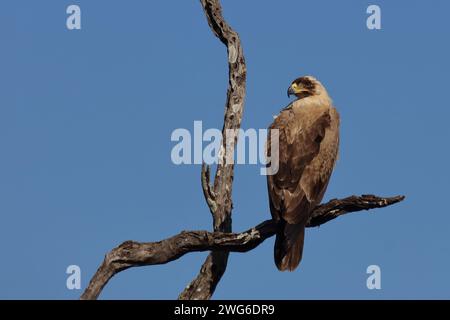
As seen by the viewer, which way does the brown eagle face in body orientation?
away from the camera

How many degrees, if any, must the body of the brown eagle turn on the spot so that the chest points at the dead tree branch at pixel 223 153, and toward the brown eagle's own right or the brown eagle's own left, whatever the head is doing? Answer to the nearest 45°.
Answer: approximately 90° to the brown eagle's own left
